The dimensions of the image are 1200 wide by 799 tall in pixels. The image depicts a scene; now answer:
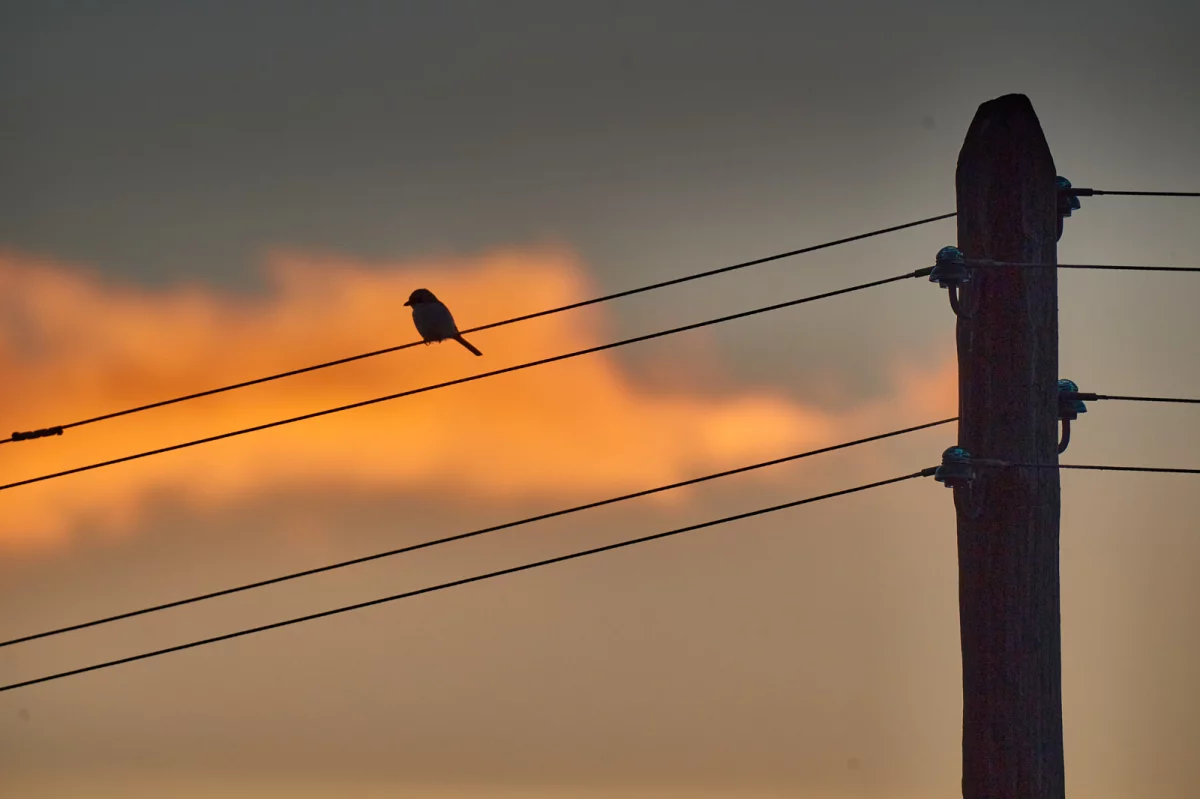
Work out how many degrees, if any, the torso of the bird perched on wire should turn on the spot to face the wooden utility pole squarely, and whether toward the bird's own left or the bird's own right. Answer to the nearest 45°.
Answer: approximately 135° to the bird's own left

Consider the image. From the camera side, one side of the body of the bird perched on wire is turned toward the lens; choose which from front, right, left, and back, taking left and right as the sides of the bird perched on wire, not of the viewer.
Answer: left
